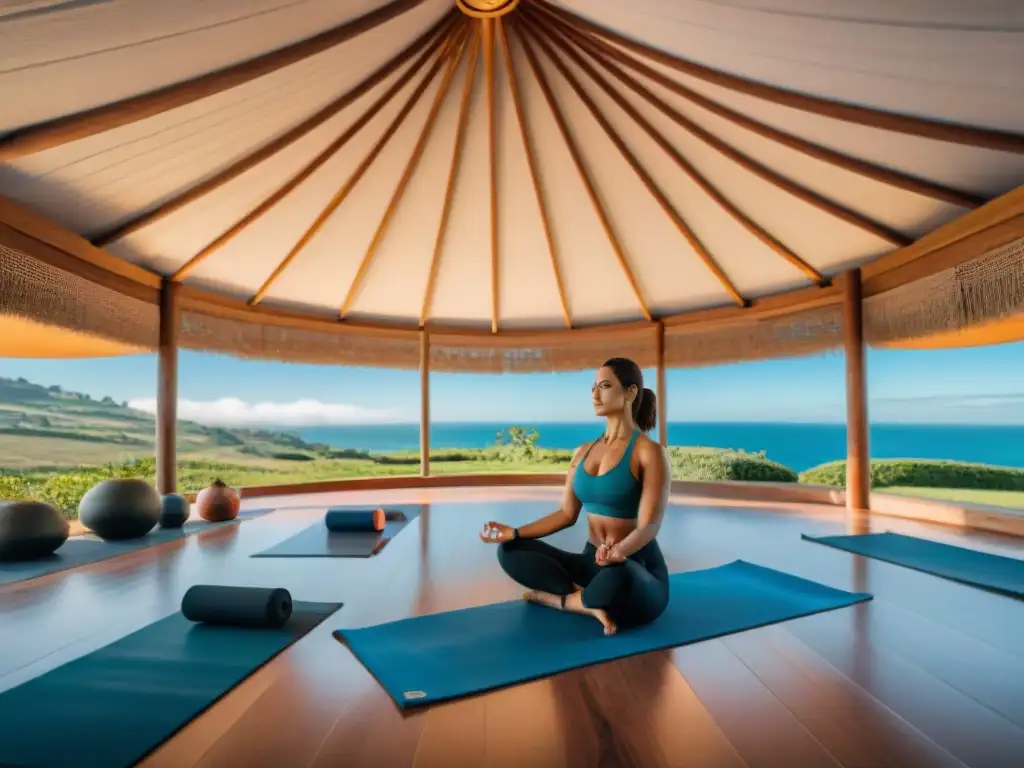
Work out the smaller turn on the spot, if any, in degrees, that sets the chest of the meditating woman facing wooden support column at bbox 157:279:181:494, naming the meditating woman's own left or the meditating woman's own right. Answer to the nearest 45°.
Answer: approximately 90° to the meditating woman's own right

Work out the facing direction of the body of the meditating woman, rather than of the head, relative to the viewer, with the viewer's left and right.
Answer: facing the viewer and to the left of the viewer

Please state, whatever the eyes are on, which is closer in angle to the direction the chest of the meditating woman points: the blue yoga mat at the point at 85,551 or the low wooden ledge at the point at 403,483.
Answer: the blue yoga mat

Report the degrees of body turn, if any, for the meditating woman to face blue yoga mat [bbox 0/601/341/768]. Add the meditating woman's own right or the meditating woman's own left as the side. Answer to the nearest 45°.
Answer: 0° — they already face it

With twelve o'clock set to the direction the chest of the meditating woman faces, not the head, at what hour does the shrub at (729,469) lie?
The shrub is roughly at 5 o'clock from the meditating woman.

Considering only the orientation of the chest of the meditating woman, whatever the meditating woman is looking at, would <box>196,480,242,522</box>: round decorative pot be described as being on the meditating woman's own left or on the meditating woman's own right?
on the meditating woman's own right

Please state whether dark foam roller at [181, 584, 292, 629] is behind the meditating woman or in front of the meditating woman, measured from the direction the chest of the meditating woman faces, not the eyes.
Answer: in front

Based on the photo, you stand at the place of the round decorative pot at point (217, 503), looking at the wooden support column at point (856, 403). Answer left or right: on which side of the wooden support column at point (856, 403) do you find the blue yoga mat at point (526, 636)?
right

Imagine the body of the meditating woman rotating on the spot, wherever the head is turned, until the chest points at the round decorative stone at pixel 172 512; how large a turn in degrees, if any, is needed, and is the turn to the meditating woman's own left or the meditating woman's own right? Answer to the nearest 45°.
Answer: approximately 90° to the meditating woman's own right

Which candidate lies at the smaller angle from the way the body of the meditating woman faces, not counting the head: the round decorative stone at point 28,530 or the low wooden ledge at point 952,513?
the round decorative stone

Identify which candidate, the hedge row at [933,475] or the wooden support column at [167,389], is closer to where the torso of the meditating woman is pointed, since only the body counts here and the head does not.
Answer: the wooden support column
